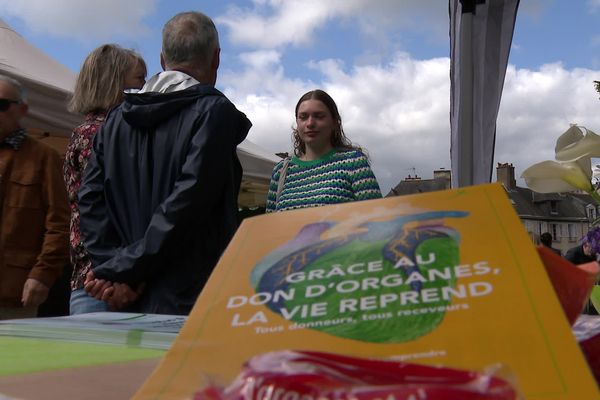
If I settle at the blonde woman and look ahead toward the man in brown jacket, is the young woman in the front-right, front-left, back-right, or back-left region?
back-right

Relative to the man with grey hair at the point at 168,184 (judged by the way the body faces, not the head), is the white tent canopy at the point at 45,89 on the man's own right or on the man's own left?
on the man's own left

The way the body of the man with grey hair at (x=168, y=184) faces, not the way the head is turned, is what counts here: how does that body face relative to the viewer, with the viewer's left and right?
facing away from the viewer and to the right of the viewer

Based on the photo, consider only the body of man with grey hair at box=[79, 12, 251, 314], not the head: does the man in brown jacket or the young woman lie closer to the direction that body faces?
the young woman

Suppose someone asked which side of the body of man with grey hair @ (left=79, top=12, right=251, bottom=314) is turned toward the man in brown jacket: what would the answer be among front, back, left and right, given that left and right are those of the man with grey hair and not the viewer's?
left

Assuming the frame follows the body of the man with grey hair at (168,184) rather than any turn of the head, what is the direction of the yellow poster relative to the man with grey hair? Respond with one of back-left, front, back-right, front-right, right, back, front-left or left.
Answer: back-right

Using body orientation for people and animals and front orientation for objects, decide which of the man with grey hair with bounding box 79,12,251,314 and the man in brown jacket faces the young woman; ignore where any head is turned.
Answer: the man with grey hair

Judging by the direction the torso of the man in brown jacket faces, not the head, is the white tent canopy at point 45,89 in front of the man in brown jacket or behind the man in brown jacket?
behind

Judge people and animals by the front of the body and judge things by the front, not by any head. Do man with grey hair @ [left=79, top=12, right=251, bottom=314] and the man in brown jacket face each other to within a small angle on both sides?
no

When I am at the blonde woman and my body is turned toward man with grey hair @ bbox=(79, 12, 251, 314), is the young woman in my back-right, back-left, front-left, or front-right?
front-left

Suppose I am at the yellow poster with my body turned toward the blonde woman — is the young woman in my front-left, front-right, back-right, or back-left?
front-right
